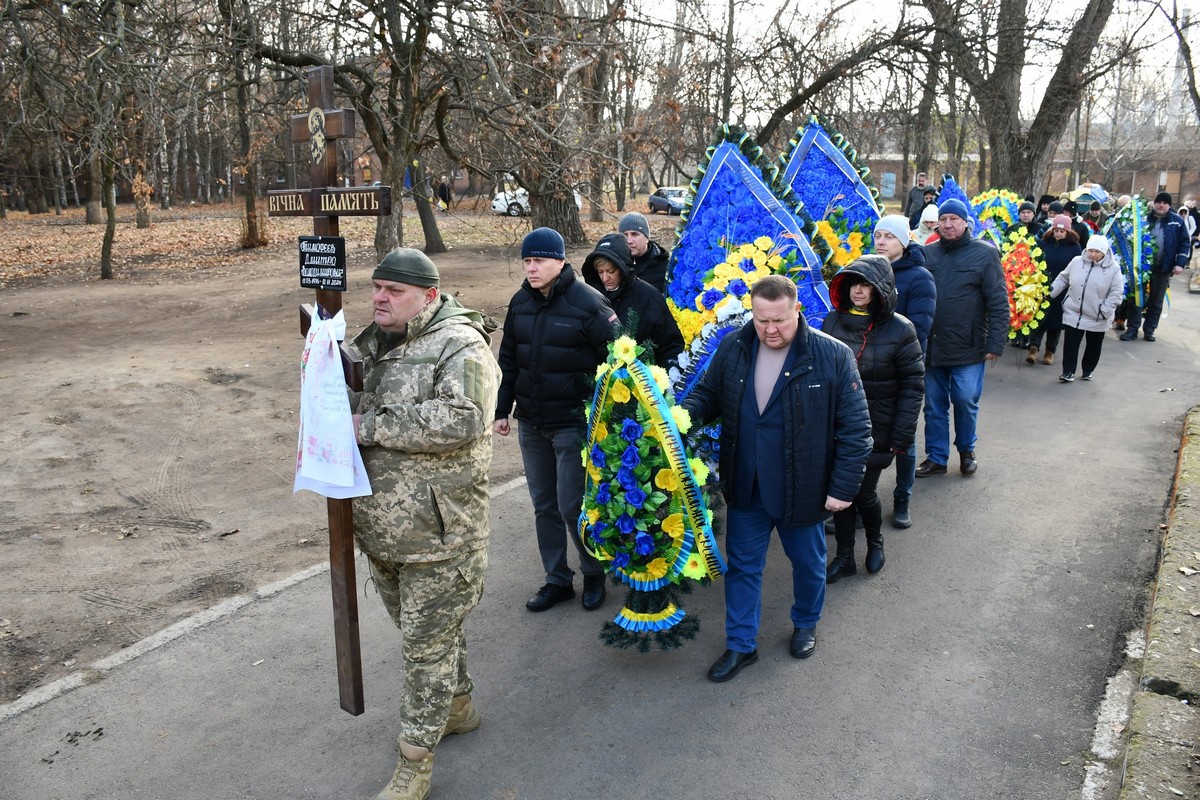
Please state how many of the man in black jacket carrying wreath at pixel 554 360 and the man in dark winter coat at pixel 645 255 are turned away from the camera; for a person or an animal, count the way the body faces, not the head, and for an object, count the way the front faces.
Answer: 0

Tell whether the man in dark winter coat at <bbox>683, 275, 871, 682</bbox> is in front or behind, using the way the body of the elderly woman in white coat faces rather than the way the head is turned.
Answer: in front

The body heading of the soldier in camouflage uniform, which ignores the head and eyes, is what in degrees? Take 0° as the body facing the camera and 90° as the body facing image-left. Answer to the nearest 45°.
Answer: approximately 45°

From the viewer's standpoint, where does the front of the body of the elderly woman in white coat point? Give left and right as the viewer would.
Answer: facing the viewer and to the left of the viewer

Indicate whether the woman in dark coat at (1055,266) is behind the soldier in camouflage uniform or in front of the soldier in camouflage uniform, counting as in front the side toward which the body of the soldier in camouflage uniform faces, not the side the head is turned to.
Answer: behind

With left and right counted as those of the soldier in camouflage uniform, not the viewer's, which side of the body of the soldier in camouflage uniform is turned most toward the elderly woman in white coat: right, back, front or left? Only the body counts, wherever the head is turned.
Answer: back

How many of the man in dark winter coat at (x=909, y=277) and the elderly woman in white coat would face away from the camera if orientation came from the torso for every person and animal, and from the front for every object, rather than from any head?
0

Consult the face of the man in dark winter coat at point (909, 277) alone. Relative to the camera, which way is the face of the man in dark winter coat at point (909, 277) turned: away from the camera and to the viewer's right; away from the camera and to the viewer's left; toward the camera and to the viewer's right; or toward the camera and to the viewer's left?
toward the camera and to the viewer's left

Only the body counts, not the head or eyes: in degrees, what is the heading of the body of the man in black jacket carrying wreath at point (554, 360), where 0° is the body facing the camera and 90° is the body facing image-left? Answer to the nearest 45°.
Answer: approximately 45°

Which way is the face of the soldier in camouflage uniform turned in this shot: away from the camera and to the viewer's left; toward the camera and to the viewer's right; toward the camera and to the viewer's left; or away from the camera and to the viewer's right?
toward the camera and to the viewer's left

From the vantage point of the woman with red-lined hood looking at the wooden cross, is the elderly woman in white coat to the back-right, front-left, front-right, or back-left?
back-right

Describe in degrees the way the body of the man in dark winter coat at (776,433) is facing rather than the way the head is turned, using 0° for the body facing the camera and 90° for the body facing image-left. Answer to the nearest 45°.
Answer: approximately 45°
